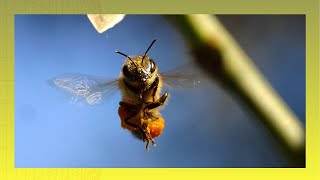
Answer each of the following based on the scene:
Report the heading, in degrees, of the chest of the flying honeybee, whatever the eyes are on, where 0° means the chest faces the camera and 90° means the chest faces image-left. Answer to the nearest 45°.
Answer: approximately 0°
